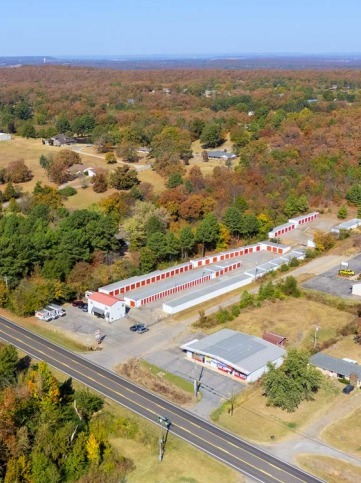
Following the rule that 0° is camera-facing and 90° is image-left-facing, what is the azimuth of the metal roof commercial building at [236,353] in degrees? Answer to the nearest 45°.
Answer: approximately 45°

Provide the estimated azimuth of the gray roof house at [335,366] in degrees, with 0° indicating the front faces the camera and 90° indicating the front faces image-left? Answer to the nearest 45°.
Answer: approximately 45°

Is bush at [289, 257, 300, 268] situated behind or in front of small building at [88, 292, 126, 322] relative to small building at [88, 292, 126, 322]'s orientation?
behind

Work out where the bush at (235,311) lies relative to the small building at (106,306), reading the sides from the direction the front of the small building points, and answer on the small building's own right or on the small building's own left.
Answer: on the small building's own left

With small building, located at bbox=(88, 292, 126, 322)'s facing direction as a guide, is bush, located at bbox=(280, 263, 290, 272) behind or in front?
behind

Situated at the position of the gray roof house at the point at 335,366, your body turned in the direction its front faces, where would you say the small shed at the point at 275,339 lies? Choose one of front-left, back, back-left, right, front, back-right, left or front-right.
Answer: right

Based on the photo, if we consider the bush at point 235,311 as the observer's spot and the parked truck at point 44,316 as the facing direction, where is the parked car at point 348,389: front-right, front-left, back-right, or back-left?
back-left

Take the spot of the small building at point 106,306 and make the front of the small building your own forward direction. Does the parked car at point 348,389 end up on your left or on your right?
on your left

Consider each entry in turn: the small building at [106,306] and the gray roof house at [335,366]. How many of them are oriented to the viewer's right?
0

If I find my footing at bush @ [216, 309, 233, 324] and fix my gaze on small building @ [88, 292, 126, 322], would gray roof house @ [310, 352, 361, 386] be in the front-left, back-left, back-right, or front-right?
back-left
